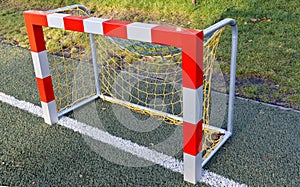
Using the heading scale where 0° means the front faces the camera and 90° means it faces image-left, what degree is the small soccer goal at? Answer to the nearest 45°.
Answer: approximately 45°
